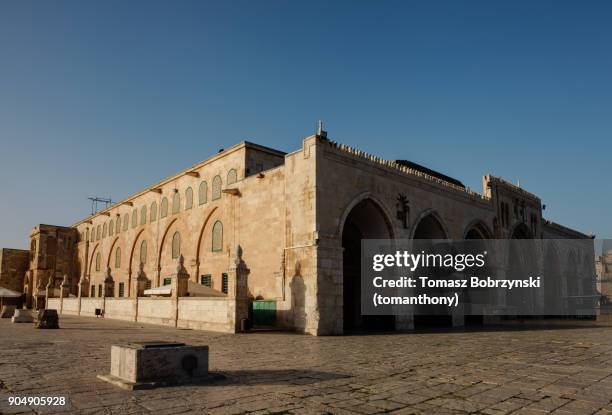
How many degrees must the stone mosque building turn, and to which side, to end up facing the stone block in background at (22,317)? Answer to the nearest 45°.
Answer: approximately 135° to its right

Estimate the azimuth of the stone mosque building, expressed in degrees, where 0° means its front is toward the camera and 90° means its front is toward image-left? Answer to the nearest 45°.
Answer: approximately 315°
